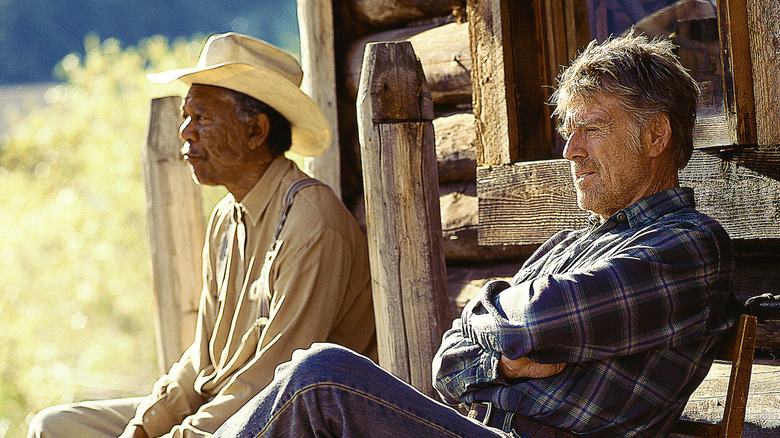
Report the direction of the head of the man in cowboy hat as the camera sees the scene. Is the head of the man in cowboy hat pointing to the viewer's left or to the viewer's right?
to the viewer's left

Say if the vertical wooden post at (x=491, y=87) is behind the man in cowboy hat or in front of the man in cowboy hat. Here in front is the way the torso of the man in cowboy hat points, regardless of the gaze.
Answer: behind

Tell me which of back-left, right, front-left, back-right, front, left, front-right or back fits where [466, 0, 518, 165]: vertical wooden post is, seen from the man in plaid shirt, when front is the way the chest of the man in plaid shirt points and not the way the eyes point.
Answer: right

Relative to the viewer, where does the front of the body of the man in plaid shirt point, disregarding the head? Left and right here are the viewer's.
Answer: facing to the left of the viewer

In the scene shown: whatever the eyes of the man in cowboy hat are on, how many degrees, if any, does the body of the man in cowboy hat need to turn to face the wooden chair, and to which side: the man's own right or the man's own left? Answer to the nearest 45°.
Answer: approximately 135° to the man's own left

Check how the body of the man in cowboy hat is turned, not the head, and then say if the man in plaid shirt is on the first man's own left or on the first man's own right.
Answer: on the first man's own left

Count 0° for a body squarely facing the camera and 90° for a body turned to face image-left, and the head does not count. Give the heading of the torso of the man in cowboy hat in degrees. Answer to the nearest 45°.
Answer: approximately 90°

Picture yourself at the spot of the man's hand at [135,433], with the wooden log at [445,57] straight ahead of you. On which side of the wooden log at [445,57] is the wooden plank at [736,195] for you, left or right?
right

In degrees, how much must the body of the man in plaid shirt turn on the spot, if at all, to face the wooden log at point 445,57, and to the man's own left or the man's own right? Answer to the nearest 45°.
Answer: approximately 90° to the man's own right
